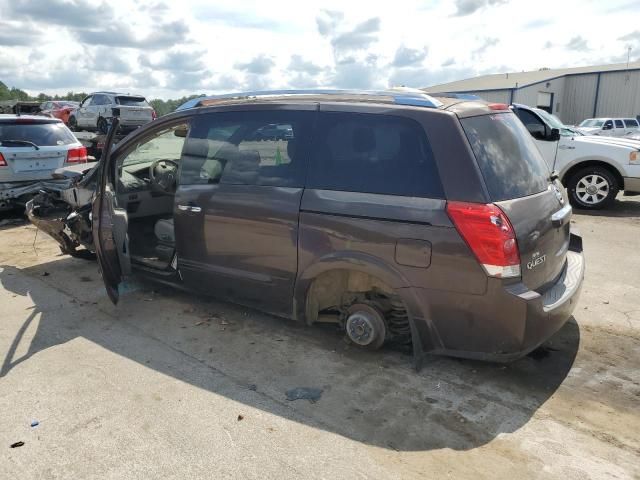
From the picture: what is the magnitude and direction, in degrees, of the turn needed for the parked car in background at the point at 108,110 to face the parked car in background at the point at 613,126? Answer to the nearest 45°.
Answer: approximately 135° to its right

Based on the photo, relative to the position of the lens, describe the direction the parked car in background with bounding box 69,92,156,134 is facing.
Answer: facing away from the viewer and to the left of the viewer

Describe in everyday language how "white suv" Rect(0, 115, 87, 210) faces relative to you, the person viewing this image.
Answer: facing away from the viewer

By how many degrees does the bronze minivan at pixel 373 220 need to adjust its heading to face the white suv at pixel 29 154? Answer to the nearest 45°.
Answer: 0° — it already faces it

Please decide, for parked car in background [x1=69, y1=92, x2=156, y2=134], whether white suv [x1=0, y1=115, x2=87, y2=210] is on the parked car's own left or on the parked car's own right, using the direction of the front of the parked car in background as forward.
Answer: on the parked car's own left

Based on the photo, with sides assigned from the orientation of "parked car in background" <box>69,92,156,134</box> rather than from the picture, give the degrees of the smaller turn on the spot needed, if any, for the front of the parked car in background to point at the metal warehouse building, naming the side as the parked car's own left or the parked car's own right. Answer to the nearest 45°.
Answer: approximately 135° to the parked car's own right

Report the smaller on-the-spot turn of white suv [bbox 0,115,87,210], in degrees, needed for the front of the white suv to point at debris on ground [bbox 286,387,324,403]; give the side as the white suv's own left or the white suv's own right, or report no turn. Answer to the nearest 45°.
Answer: approximately 180°

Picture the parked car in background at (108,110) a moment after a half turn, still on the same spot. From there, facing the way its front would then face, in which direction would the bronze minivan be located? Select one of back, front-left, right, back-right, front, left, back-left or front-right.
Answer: front-right

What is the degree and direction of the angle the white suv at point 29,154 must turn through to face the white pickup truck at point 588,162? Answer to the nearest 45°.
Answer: approximately 135° to its right

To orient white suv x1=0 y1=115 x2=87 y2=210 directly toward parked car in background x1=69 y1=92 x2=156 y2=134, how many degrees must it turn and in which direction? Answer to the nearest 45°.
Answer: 0° — it already faces it

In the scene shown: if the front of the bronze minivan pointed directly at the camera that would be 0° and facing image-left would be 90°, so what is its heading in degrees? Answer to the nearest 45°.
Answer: approximately 135°

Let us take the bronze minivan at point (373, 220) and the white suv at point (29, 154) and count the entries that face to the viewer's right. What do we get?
0
